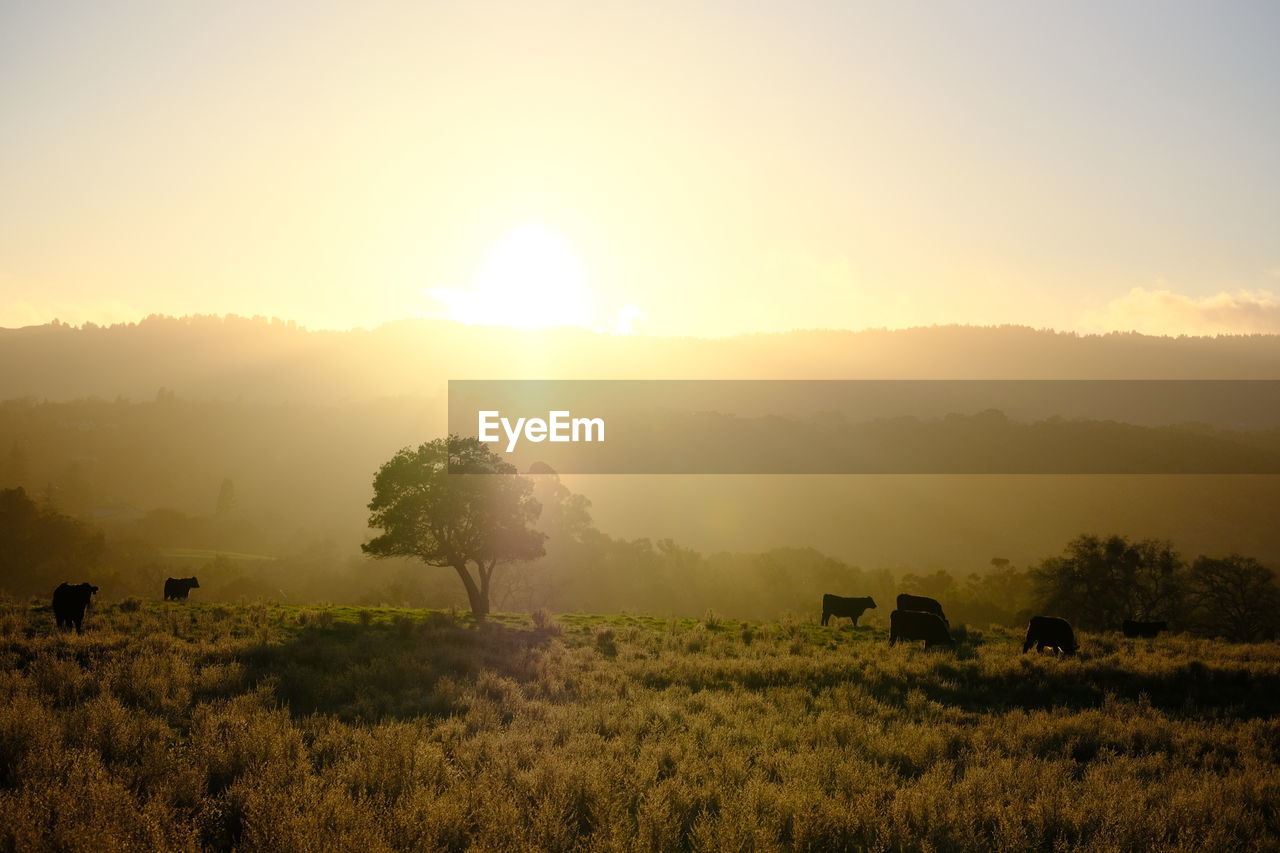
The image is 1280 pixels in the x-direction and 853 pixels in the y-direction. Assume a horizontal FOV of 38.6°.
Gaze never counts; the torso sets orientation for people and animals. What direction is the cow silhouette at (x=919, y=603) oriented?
to the viewer's right

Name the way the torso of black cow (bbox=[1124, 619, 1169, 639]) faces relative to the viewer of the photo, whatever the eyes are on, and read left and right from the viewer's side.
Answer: facing to the right of the viewer

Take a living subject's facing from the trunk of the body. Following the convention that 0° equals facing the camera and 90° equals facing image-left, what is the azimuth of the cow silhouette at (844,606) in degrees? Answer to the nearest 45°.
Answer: approximately 270°

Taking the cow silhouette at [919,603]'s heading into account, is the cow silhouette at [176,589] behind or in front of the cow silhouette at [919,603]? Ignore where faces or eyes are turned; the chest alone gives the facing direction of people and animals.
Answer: behind

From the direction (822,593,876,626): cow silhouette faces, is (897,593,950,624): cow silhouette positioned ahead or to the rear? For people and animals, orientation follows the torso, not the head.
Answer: ahead

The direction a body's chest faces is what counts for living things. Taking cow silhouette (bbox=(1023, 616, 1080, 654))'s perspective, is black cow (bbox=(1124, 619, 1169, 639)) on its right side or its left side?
on its left

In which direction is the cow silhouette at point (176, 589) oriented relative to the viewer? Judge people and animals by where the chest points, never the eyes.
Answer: to the viewer's right

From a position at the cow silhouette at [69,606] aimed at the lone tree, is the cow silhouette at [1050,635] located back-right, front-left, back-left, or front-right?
front-right

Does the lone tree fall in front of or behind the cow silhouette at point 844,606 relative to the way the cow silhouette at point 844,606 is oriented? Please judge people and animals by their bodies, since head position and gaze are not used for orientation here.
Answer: behind

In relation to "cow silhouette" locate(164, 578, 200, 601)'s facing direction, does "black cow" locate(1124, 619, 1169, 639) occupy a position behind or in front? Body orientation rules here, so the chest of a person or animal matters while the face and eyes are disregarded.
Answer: in front

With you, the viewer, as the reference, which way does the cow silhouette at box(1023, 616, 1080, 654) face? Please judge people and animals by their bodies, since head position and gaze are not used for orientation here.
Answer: facing to the right of the viewer
